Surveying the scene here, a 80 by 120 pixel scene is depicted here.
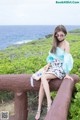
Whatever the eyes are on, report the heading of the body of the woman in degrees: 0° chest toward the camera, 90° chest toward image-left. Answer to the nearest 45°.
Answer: approximately 45°
